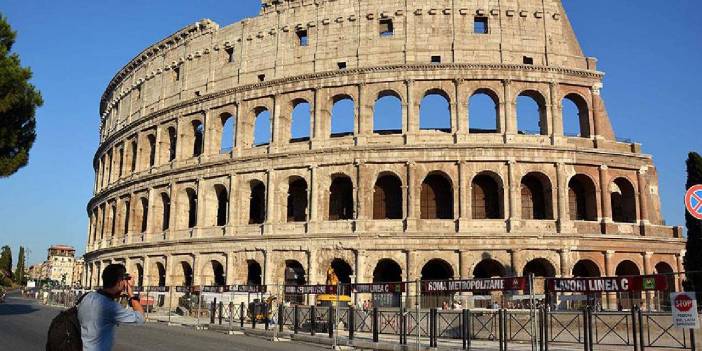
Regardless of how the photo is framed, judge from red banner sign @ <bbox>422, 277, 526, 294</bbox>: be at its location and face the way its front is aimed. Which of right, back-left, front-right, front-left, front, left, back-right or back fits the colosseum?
back

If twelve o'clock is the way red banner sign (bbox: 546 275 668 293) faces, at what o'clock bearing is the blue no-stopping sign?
The blue no-stopping sign is roughly at 11 o'clock from the red banner sign.

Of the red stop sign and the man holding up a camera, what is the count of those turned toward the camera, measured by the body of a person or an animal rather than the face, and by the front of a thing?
1

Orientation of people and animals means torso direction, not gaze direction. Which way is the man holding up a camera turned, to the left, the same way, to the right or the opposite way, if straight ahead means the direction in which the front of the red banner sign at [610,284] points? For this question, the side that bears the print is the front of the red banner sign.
the opposite way

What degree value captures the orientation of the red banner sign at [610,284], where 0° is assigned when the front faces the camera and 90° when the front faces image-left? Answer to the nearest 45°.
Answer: approximately 0°

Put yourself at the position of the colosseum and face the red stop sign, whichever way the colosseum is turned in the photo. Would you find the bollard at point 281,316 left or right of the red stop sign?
right

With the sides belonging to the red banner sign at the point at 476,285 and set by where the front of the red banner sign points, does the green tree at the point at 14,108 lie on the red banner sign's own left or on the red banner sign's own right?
on the red banner sign's own right

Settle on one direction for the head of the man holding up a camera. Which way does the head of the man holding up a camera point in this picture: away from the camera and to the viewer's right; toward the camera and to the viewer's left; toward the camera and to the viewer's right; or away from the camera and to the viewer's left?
away from the camera and to the viewer's right

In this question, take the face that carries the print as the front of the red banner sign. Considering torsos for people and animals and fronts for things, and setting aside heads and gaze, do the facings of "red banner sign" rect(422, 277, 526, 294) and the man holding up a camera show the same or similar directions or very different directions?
very different directions
